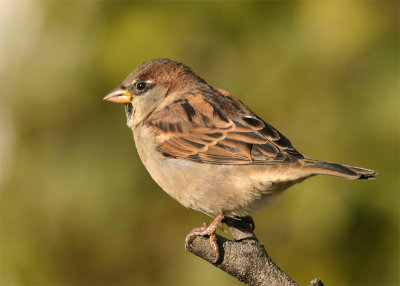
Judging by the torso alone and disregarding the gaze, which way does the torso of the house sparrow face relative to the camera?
to the viewer's left
